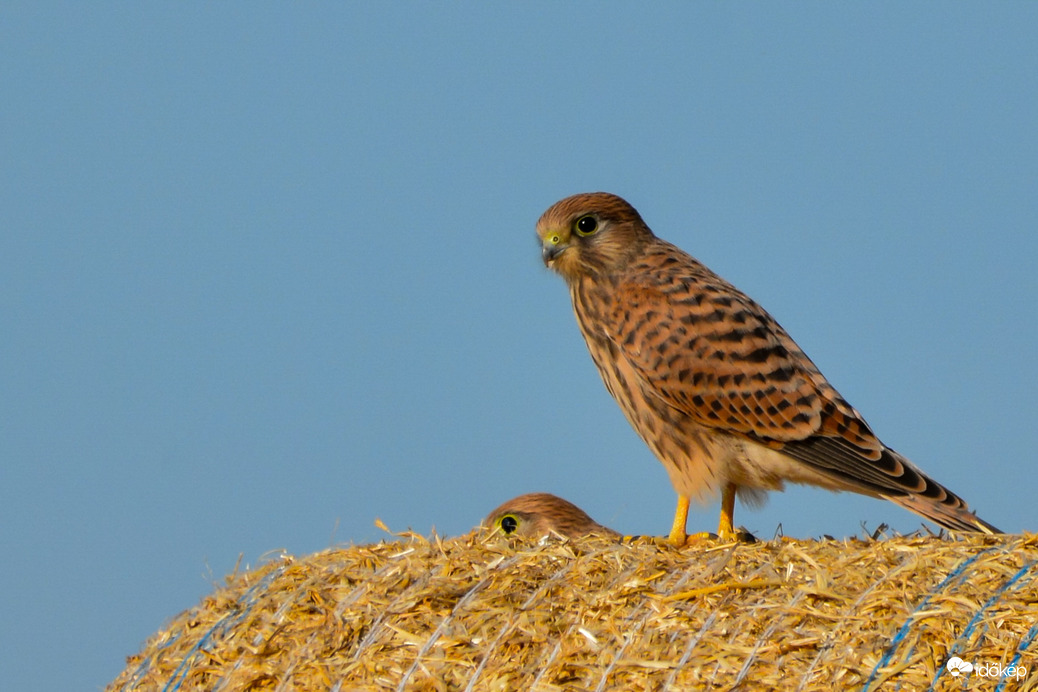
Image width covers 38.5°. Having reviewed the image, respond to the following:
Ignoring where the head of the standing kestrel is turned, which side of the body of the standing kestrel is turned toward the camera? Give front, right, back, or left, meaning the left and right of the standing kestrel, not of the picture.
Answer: left
